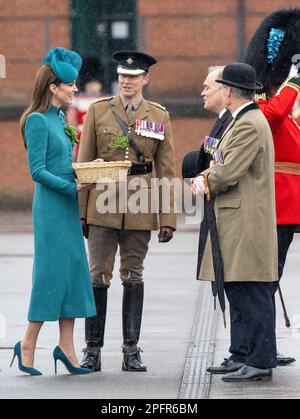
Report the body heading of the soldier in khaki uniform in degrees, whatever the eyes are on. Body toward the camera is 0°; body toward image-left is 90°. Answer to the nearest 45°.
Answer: approximately 0°

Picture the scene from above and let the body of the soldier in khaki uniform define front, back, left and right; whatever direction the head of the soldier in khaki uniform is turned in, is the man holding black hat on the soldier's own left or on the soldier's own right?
on the soldier's own left

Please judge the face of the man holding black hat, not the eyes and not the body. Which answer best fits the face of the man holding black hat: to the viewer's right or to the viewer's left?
to the viewer's left

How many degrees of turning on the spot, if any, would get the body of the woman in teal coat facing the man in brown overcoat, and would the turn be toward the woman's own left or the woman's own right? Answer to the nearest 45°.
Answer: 0° — they already face them

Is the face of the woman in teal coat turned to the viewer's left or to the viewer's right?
to the viewer's right

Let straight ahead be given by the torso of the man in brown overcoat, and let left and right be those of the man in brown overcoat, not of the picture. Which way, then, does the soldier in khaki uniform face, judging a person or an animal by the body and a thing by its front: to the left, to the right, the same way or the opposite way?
to the left

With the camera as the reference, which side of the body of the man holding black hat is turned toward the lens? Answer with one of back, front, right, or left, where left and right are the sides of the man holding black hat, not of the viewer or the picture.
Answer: left

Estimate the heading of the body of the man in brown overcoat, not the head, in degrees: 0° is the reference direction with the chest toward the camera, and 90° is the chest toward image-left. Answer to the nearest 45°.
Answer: approximately 90°

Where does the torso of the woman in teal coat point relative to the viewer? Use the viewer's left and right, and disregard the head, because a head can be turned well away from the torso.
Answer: facing to the right of the viewer
